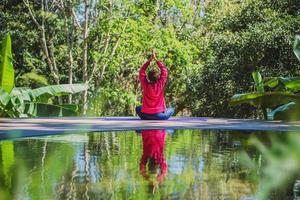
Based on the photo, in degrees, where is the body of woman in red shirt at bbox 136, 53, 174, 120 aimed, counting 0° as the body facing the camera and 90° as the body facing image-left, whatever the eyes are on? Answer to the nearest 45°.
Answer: approximately 180°

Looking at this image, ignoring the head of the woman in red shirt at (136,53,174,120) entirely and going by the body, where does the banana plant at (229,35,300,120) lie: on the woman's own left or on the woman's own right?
on the woman's own right

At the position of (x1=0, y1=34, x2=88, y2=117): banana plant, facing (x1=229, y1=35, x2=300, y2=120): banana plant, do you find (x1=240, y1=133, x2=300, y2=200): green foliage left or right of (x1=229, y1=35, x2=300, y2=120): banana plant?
right

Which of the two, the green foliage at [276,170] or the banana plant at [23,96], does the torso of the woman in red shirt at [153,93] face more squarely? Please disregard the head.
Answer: the banana plant

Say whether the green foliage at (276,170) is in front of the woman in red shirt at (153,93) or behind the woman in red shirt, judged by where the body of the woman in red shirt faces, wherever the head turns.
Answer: behind

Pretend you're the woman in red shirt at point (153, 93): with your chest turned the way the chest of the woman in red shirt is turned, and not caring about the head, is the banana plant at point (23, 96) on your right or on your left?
on your left
